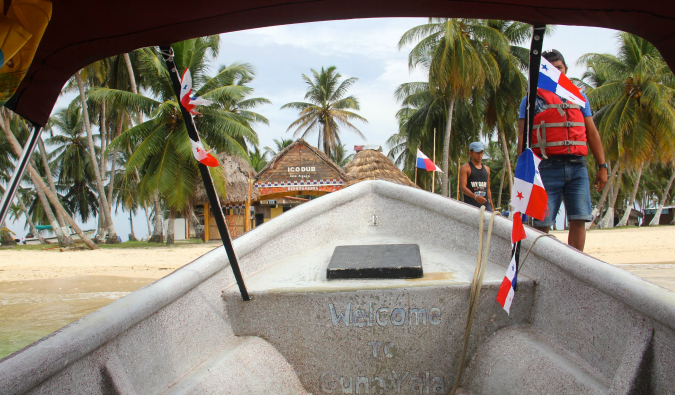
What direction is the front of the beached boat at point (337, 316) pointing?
away from the camera

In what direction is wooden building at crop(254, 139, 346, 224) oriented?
toward the camera

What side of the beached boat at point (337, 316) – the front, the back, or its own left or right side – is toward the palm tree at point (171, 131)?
front

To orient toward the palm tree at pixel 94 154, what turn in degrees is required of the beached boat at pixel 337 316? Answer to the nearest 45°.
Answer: approximately 45° to its left

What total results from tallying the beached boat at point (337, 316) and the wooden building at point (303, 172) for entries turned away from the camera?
1

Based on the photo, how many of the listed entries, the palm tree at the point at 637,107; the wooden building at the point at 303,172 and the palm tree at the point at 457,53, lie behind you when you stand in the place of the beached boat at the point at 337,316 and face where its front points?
0

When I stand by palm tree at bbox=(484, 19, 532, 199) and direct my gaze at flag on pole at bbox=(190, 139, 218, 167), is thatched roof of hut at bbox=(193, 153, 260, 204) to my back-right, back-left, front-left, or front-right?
front-right

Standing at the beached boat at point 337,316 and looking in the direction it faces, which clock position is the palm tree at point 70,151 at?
The palm tree is roughly at 11 o'clock from the beached boat.

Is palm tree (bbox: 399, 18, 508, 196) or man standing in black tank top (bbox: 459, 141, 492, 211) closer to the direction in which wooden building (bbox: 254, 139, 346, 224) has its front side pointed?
the man standing in black tank top

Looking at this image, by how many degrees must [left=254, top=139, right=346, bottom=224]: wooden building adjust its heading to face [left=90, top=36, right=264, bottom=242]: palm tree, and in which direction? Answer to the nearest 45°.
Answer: approximately 90° to its right

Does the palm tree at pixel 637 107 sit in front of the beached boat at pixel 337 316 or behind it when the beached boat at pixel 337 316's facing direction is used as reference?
in front

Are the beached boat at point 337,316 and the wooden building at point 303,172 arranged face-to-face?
yes

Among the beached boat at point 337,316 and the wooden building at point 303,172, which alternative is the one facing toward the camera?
the wooden building

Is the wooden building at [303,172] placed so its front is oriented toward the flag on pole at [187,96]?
yes

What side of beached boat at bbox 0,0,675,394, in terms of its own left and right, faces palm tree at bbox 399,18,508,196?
front

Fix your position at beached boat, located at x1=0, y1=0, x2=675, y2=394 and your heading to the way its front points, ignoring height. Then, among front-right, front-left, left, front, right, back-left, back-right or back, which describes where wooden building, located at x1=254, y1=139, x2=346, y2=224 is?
front

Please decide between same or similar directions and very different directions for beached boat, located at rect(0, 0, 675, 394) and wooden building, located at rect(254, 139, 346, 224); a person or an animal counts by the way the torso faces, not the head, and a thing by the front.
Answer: very different directions
